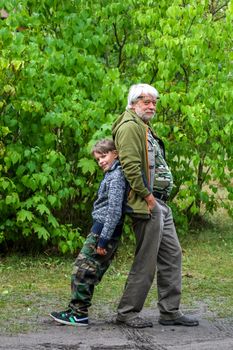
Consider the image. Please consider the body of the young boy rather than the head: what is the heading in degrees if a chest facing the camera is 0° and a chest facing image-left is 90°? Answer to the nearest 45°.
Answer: approximately 90°

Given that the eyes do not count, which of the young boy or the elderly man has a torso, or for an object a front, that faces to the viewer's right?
the elderly man

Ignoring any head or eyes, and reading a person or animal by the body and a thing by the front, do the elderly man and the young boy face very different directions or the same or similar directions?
very different directions

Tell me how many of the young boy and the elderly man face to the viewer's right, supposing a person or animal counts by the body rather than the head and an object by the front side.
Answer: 1

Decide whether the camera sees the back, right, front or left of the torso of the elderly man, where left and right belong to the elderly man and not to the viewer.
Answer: right
